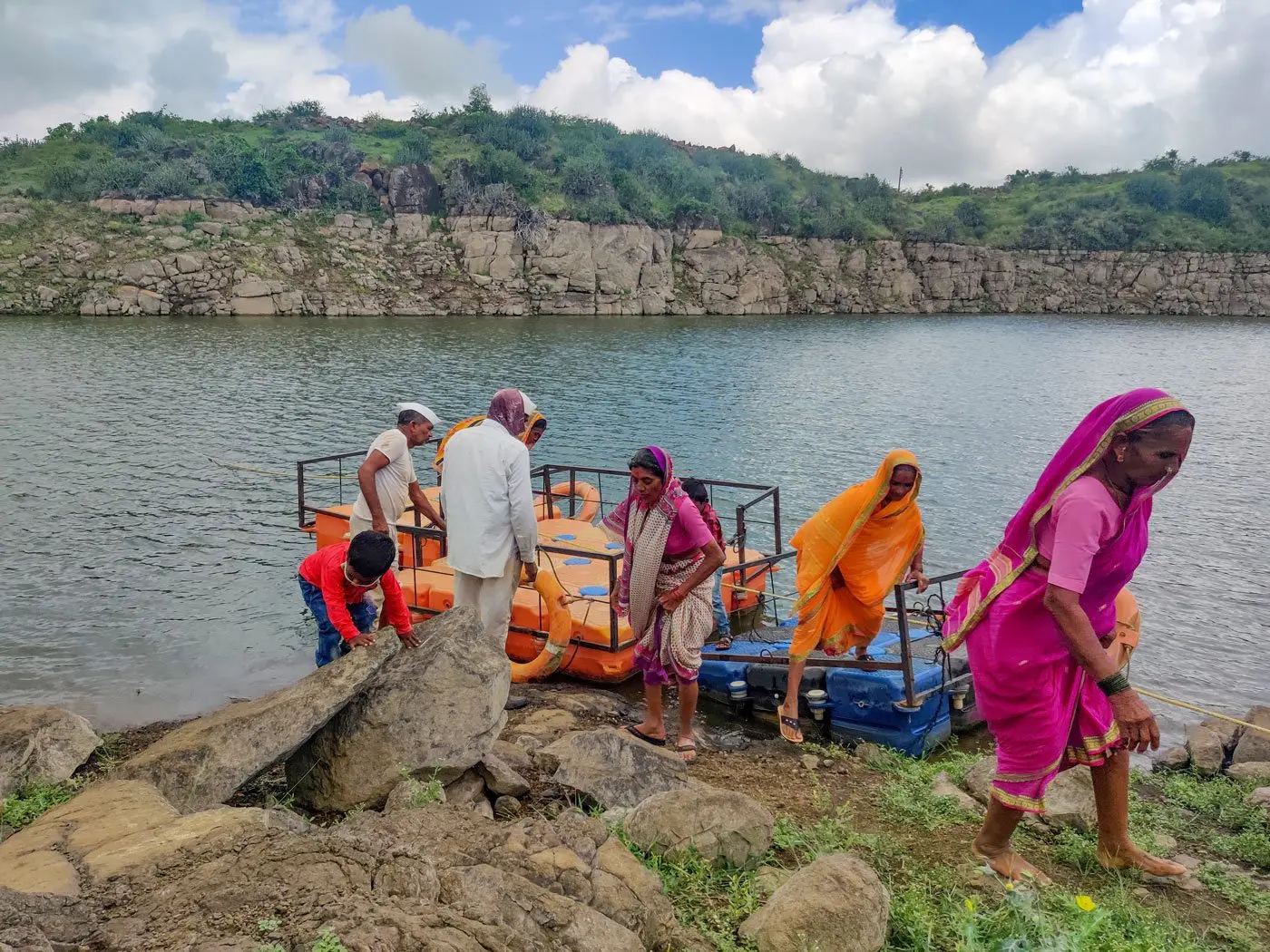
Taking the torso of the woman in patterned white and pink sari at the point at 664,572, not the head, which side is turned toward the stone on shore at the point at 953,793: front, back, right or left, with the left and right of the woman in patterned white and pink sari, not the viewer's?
left

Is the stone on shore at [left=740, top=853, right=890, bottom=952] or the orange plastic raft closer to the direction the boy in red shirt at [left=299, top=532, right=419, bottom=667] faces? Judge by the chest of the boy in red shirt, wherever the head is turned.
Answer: the stone on shore

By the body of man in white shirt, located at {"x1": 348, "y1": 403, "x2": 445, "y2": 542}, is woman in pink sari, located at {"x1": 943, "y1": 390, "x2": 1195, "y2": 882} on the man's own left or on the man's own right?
on the man's own right

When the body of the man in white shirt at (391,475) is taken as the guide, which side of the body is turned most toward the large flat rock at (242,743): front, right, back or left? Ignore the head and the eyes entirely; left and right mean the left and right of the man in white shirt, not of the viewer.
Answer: right

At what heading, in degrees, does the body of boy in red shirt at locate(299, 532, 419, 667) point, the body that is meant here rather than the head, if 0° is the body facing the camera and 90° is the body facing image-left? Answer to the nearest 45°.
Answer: approximately 315°

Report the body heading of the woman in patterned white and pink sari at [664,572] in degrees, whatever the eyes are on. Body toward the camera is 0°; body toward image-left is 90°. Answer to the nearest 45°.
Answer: approximately 45°

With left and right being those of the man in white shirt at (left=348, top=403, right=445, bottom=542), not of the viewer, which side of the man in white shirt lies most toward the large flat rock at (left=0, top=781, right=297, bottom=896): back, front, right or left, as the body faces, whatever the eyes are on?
right

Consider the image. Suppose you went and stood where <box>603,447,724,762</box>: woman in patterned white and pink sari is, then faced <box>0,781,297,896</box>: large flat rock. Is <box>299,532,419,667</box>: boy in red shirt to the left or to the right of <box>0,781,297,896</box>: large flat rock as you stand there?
right

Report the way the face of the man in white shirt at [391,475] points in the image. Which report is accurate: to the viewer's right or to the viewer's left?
to the viewer's right
